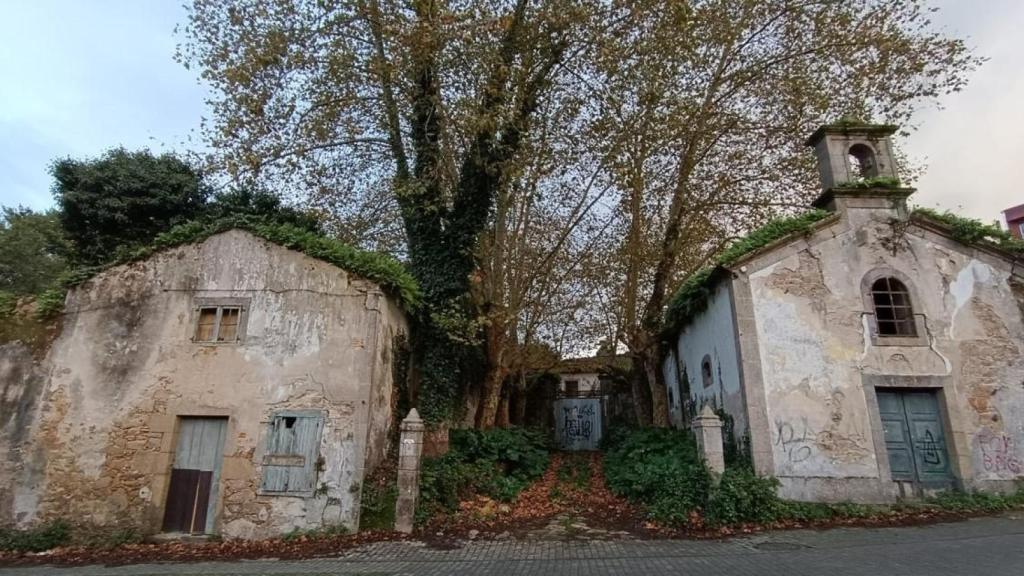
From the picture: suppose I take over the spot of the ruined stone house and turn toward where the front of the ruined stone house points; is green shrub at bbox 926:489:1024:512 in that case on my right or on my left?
on my left

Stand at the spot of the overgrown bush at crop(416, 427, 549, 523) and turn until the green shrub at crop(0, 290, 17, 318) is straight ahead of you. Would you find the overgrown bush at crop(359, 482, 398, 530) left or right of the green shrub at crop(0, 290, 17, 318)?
left

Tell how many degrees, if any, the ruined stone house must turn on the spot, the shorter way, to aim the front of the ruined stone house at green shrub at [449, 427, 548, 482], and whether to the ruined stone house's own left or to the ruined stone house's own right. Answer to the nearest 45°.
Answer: approximately 90° to the ruined stone house's own left

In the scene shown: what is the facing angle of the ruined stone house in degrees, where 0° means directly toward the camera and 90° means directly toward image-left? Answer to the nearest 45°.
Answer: approximately 0°

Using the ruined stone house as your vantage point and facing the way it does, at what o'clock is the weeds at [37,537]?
The weeds is roughly at 2 o'clock from the ruined stone house.

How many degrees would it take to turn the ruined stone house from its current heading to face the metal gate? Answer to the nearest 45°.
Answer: approximately 135° to its left

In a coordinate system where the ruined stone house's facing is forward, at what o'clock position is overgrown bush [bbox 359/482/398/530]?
The overgrown bush is roughly at 10 o'clock from the ruined stone house.

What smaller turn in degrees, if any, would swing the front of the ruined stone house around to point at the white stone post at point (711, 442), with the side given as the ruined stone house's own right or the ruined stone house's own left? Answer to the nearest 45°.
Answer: approximately 45° to the ruined stone house's own left
